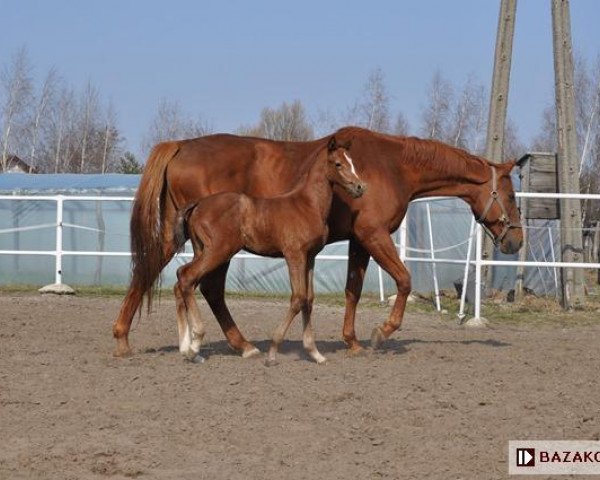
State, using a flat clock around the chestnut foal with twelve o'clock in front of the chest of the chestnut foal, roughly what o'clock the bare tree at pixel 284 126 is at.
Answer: The bare tree is roughly at 9 o'clock from the chestnut foal.

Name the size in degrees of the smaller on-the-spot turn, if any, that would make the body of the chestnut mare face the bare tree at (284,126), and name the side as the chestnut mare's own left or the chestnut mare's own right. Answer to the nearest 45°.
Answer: approximately 90° to the chestnut mare's own left

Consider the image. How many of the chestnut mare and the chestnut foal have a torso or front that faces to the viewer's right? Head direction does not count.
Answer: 2

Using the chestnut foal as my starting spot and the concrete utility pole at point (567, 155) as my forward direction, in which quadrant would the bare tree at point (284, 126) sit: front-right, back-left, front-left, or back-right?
front-left

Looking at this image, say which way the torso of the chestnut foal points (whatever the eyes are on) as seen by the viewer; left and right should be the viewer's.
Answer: facing to the right of the viewer

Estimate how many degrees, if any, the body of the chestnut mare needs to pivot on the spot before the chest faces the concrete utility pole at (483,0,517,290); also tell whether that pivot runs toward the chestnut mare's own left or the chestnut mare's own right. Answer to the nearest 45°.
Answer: approximately 45° to the chestnut mare's own left

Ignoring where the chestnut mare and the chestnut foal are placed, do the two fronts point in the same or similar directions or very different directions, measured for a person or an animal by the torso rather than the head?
same or similar directions

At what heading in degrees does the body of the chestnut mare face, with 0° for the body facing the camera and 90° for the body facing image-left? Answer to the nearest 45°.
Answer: approximately 270°

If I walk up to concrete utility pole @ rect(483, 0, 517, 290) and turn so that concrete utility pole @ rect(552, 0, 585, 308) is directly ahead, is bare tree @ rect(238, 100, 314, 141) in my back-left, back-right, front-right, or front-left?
back-left
